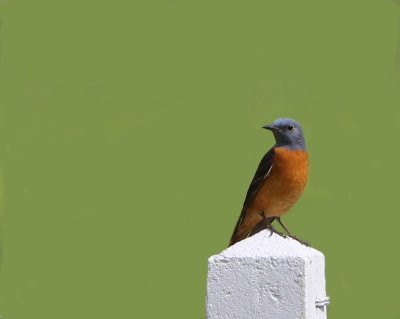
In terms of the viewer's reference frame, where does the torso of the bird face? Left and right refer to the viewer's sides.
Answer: facing the viewer and to the right of the viewer
